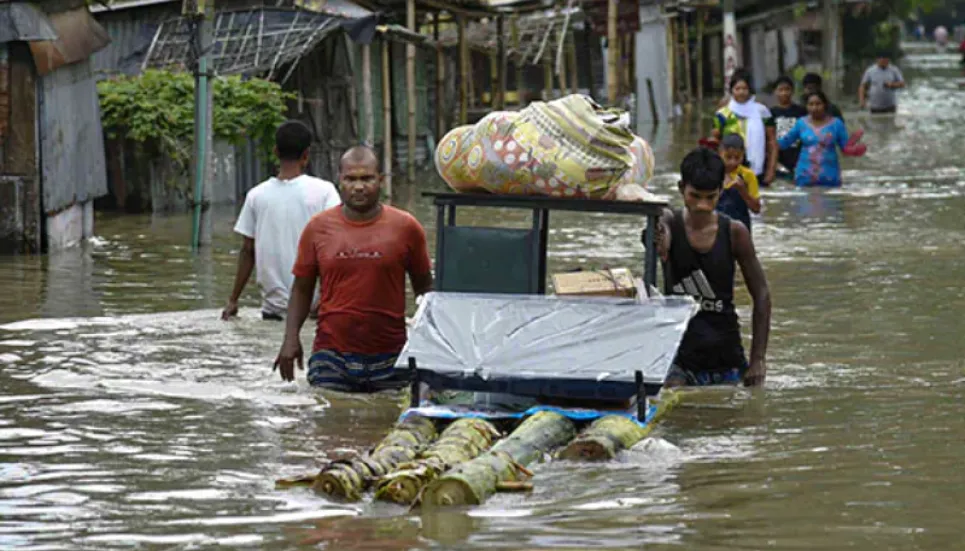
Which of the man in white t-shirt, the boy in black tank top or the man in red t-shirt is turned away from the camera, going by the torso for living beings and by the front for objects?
the man in white t-shirt

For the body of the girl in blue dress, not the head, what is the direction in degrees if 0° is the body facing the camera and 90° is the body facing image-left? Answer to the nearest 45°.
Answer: approximately 0°

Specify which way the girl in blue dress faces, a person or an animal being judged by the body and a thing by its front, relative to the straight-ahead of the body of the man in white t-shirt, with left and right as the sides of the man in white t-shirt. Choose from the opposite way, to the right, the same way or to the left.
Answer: the opposite way

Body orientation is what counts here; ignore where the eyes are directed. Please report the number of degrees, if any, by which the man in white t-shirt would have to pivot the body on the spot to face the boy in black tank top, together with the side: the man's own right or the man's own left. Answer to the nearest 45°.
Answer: approximately 135° to the man's own right

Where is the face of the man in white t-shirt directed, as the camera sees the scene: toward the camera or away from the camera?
away from the camera

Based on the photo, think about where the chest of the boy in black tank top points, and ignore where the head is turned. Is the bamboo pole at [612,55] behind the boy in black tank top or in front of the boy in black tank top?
behind

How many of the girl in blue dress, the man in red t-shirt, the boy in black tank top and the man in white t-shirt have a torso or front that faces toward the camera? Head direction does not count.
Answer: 3

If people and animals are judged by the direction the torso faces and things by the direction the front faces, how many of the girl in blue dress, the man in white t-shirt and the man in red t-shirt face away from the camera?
1

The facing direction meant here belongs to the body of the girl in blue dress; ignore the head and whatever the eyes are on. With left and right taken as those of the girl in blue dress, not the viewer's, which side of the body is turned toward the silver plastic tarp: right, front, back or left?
front

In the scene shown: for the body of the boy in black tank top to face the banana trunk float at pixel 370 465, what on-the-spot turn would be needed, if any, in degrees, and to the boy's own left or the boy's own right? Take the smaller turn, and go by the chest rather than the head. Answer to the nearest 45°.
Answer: approximately 45° to the boy's own right

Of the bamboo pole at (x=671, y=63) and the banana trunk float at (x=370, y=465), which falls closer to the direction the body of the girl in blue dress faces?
the banana trunk float

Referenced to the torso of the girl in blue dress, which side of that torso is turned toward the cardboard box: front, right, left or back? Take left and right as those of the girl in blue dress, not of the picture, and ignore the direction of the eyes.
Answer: front

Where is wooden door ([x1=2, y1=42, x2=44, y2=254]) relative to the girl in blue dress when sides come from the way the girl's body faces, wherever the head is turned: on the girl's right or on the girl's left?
on the girl's right

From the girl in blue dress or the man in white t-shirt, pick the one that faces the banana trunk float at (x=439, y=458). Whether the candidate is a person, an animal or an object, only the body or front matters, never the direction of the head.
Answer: the girl in blue dress
